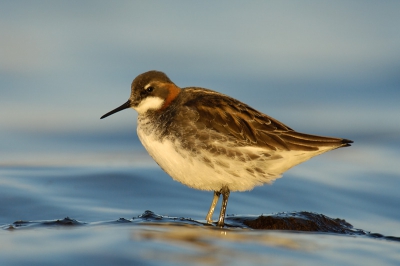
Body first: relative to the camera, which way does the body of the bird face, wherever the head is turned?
to the viewer's left
